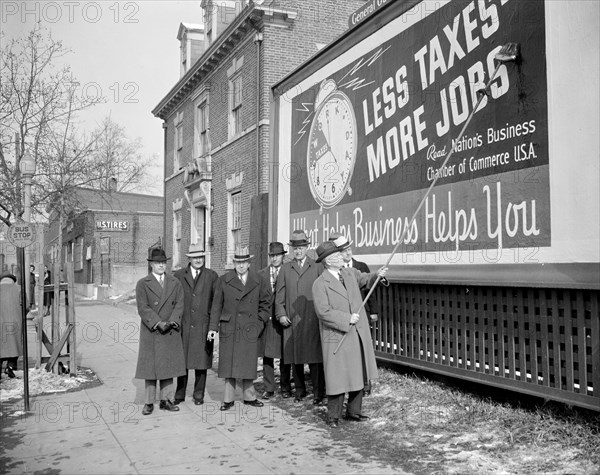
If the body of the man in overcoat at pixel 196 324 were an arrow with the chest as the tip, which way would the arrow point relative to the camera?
toward the camera

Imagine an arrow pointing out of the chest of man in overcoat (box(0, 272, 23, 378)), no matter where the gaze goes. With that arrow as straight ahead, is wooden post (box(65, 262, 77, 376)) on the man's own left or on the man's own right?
on the man's own right

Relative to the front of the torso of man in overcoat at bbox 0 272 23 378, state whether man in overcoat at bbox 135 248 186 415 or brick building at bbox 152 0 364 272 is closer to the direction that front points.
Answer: the brick building

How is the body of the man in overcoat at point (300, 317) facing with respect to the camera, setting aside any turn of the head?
toward the camera

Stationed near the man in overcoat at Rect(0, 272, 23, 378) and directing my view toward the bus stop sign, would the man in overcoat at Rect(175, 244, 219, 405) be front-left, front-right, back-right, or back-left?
front-left

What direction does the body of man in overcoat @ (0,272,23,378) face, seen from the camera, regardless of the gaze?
away from the camera

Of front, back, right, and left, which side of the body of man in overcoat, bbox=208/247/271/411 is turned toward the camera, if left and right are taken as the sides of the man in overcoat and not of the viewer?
front

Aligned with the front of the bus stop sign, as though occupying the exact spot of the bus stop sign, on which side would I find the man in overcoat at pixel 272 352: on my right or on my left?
on my left

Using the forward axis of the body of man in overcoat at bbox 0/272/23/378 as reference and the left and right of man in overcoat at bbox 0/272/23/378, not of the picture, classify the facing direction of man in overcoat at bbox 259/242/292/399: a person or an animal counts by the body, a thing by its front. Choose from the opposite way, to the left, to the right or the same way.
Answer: the opposite way

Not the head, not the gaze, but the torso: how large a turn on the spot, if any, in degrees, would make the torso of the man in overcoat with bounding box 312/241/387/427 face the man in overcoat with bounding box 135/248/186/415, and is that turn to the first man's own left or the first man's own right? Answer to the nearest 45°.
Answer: approximately 135° to the first man's own right

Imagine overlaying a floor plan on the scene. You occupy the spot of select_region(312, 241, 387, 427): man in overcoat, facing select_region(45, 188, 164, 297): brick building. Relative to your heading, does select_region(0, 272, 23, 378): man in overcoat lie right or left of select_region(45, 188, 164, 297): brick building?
left

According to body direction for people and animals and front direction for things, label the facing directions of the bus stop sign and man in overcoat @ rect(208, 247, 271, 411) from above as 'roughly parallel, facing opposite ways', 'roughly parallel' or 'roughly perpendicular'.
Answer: roughly parallel

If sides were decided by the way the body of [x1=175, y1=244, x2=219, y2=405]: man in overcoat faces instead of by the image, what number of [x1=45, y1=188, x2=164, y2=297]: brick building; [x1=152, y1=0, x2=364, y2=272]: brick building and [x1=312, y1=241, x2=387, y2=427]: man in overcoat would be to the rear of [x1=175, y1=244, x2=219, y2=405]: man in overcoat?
2

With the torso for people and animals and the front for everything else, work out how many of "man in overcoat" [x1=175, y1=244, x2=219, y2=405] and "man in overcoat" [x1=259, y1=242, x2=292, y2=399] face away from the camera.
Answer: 0

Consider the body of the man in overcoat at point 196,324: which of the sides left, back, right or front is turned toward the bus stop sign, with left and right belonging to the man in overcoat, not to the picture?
right

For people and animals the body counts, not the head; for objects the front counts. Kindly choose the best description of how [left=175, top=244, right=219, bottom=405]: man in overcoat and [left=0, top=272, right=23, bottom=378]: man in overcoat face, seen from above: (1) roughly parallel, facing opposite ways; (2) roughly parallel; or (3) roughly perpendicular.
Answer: roughly parallel, facing opposite ways

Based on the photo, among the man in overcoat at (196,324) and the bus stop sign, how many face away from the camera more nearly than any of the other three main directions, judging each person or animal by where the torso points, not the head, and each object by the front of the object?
0

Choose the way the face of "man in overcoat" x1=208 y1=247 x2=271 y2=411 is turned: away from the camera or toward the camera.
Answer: toward the camera
